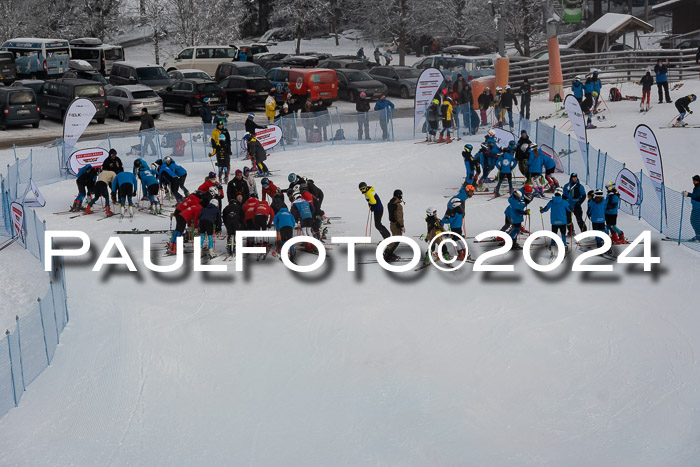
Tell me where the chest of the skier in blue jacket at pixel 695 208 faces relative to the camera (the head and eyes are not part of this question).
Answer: to the viewer's left

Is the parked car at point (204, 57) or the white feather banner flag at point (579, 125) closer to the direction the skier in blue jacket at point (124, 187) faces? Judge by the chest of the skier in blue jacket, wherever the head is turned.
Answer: the parked car

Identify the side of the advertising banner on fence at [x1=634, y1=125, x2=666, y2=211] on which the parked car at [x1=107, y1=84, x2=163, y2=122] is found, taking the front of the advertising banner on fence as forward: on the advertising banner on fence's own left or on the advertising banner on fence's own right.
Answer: on the advertising banner on fence's own right
